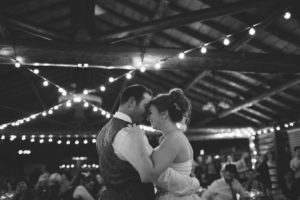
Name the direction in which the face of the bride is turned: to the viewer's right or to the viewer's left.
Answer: to the viewer's left

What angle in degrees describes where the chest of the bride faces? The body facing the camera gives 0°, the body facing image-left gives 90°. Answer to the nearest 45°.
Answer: approximately 90°
